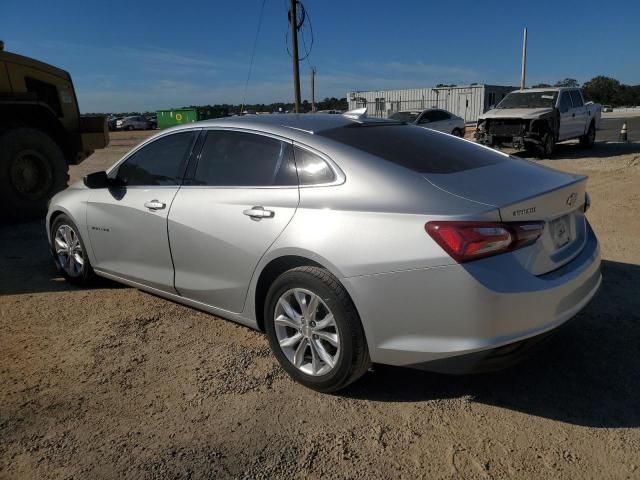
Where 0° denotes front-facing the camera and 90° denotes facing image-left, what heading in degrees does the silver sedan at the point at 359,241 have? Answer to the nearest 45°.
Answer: approximately 135°

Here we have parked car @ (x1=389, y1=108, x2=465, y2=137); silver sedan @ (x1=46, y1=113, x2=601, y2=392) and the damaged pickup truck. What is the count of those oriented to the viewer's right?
0

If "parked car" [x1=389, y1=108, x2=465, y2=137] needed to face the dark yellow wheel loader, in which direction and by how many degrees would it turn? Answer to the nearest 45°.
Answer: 0° — it already faces it

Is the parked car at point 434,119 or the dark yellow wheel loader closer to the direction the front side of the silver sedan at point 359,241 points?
the dark yellow wheel loader

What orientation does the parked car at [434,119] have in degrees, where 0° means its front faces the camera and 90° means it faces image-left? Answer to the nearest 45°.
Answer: approximately 45°

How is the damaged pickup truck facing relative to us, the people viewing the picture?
facing the viewer and to the left of the viewer

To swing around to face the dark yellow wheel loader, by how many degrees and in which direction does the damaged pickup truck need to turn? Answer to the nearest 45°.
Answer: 0° — it already faces it

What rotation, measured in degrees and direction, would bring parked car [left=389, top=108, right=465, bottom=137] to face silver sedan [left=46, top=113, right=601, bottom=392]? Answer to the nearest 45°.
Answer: approximately 45° to its left

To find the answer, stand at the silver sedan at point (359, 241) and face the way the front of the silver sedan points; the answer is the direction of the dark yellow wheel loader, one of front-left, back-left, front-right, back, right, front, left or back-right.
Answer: front

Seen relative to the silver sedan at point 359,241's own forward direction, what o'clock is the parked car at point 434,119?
The parked car is roughly at 2 o'clock from the silver sedan.

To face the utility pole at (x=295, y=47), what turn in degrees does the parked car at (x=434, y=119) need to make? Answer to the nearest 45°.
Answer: approximately 45° to its right

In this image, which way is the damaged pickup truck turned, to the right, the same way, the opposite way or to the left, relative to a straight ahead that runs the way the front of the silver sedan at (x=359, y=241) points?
to the left

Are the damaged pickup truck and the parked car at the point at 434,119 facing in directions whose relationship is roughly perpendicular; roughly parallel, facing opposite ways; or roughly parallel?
roughly parallel

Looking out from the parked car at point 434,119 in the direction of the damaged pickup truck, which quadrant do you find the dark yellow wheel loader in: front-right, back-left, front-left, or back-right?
front-right

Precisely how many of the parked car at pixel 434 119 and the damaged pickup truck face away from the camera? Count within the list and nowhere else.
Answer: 0

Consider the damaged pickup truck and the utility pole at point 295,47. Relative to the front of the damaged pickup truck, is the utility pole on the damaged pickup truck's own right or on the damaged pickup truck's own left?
on the damaged pickup truck's own right

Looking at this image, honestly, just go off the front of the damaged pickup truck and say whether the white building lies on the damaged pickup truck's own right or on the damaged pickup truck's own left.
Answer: on the damaged pickup truck's own right

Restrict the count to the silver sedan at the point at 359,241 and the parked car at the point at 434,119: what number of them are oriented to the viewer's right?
0
